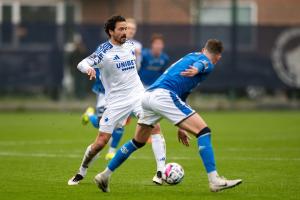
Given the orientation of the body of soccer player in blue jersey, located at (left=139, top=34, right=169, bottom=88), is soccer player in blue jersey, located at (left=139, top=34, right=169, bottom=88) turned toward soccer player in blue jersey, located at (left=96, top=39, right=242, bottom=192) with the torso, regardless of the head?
yes

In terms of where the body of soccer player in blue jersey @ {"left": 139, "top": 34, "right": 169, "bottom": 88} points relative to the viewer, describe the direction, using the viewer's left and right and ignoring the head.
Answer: facing the viewer

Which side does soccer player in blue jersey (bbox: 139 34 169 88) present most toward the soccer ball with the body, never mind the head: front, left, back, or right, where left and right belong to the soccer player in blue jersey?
front
